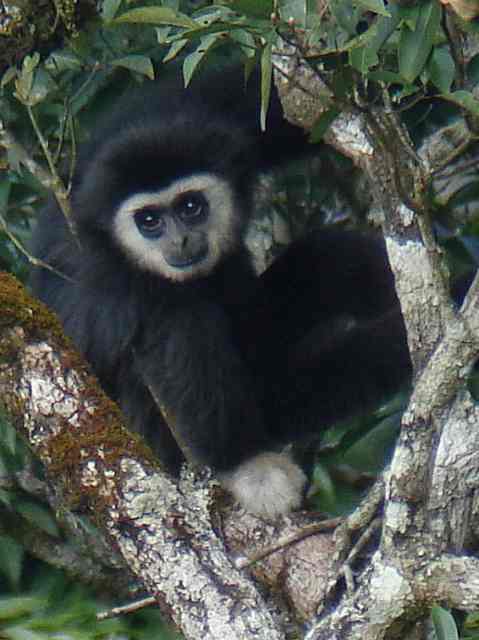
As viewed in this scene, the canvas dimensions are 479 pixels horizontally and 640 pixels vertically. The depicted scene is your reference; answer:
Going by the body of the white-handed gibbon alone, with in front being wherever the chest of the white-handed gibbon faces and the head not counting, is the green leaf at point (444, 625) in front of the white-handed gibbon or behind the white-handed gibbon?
in front

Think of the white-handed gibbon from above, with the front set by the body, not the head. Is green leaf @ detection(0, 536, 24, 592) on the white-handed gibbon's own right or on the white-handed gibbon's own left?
on the white-handed gibbon's own right

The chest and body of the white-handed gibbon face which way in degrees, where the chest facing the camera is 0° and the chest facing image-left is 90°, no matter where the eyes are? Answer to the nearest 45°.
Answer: approximately 0°
